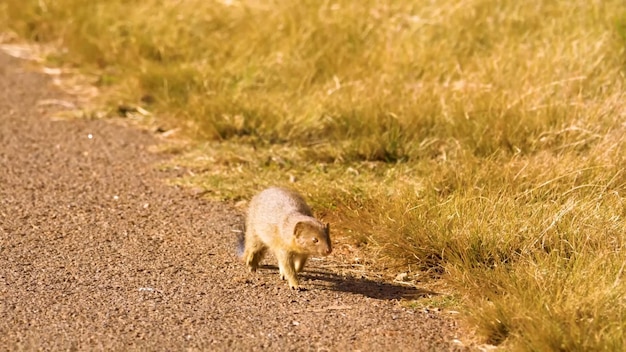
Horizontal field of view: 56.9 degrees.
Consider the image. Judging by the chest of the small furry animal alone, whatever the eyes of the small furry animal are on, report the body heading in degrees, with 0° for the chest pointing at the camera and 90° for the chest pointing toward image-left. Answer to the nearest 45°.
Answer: approximately 315°
